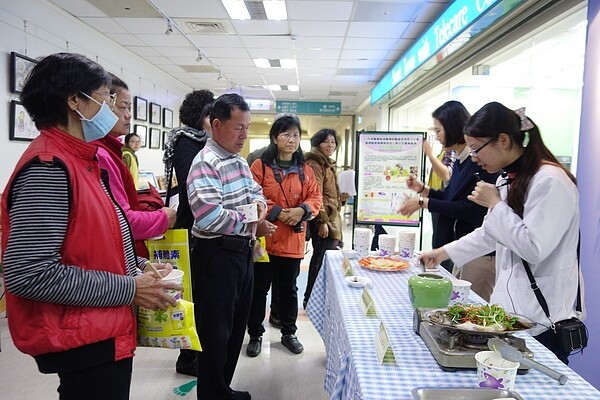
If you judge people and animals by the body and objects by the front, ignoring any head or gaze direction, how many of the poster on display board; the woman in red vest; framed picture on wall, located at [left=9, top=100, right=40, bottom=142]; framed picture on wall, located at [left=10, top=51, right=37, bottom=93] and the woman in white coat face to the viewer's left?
1

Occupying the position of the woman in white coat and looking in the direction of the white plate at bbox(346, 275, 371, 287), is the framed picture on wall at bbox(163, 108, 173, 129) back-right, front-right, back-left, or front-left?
front-right

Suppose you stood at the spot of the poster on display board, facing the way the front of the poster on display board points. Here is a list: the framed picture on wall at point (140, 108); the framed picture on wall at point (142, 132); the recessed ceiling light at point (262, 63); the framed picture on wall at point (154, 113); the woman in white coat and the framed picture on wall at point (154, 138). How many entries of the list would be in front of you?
1

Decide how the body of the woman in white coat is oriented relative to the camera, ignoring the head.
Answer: to the viewer's left

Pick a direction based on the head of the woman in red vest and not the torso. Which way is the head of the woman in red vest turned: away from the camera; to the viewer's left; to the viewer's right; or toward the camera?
to the viewer's right

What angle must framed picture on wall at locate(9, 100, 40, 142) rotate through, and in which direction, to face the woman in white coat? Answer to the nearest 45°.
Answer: approximately 45° to its right

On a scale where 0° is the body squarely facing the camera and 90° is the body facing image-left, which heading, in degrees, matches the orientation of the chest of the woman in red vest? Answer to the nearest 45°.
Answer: approximately 270°

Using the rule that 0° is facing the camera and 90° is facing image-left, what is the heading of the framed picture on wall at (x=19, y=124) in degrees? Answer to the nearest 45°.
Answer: approximately 315°

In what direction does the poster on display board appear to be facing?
toward the camera

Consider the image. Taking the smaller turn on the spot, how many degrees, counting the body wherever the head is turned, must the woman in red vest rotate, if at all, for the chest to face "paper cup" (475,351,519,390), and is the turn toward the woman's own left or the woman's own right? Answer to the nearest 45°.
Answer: approximately 45° to the woman's own right

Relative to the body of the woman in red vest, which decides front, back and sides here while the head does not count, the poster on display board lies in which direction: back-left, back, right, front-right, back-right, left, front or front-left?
front-left

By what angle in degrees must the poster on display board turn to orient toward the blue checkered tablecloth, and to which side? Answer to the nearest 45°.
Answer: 0° — it already faces it

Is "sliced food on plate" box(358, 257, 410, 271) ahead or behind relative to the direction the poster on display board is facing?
ahead

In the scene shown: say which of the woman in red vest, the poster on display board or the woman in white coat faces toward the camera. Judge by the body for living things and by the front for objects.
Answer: the poster on display board

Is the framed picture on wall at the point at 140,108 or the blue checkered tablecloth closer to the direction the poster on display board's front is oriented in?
the blue checkered tablecloth

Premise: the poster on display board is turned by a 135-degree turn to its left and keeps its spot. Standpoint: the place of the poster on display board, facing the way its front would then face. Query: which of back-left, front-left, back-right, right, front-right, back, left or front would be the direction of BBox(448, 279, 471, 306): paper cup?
back-right

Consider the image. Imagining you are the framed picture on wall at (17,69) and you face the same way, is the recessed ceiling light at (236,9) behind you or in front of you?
in front

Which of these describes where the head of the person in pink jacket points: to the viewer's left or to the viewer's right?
to the viewer's right

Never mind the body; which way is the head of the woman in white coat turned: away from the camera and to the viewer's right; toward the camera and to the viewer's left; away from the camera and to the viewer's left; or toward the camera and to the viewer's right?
toward the camera and to the viewer's left

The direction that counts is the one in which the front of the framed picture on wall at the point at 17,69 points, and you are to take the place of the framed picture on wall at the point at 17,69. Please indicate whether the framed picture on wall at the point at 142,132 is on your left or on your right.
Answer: on your left

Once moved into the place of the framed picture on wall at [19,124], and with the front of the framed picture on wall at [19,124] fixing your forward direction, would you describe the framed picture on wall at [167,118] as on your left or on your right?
on your left

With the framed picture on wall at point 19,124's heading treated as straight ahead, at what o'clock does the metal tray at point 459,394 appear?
The metal tray is roughly at 1 o'clock from the framed picture on wall.
